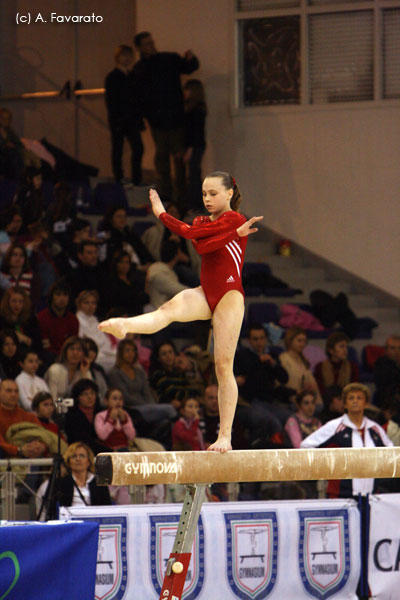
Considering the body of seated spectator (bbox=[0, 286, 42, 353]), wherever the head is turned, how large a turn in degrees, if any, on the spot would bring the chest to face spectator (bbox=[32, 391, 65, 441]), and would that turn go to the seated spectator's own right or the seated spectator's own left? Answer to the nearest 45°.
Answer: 0° — they already face them

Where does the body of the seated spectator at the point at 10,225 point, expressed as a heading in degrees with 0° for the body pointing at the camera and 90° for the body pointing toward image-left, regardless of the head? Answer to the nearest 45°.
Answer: approximately 315°

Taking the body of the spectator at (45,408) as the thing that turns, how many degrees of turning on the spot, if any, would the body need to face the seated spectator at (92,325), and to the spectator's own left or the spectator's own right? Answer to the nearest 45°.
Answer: approximately 135° to the spectator's own left
